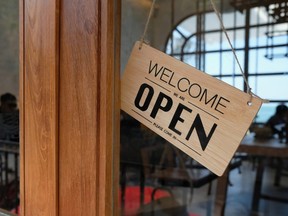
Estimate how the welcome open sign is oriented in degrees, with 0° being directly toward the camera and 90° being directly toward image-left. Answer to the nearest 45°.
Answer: approximately 45°
